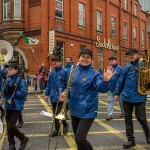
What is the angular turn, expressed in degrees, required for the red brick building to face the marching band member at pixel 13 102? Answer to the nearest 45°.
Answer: approximately 45° to its right

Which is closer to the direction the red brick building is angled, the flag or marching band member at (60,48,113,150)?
the marching band member

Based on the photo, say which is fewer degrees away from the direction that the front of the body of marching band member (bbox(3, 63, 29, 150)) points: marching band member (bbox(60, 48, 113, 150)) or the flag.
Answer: the marching band member

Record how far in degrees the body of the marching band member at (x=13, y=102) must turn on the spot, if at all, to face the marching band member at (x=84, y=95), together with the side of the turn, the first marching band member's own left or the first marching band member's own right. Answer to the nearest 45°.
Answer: approximately 90° to the first marching band member's own left

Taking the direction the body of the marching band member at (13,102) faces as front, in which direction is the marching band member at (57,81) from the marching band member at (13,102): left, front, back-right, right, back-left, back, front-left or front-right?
back

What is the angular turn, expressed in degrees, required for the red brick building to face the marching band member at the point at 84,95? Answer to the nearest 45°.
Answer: approximately 45° to its right

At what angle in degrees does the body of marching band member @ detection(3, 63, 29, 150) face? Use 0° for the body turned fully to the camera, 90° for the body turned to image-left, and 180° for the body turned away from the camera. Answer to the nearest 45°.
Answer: approximately 45°

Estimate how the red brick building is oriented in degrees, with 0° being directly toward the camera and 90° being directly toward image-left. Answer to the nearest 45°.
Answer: approximately 315°

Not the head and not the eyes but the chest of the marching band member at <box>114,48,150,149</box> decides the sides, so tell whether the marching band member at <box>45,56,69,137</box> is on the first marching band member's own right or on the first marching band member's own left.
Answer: on the first marching band member's own right
